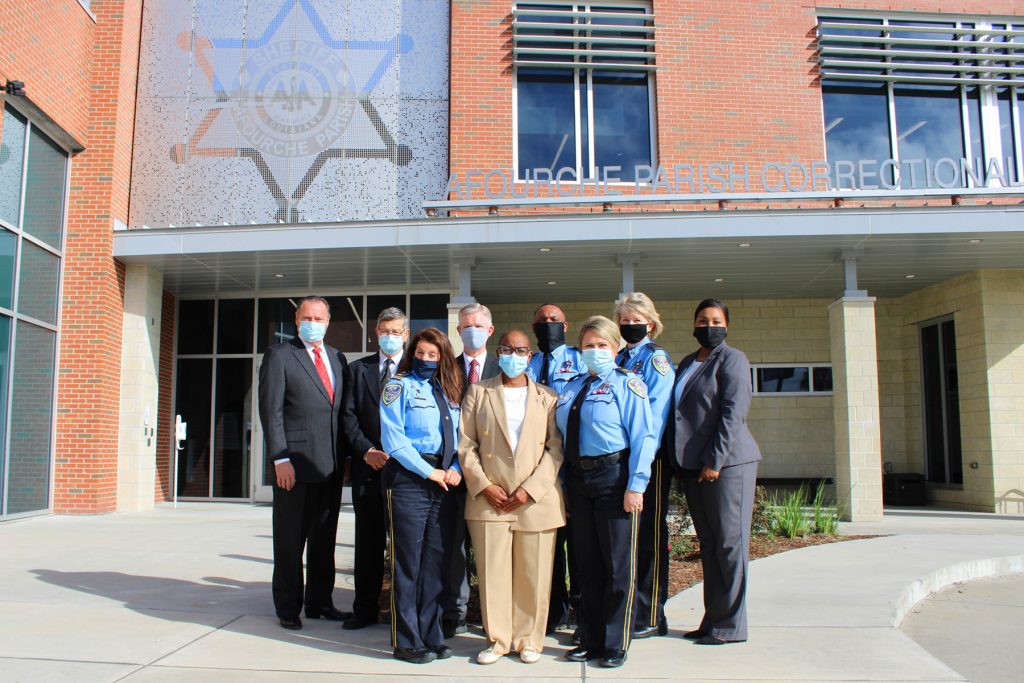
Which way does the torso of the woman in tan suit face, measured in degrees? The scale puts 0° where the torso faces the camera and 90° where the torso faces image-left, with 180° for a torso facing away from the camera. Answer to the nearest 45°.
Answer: approximately 0°

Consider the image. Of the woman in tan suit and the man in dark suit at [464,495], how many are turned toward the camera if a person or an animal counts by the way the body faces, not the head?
2

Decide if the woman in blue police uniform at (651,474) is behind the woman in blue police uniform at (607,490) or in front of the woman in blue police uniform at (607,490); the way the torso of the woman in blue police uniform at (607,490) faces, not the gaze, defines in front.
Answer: behind

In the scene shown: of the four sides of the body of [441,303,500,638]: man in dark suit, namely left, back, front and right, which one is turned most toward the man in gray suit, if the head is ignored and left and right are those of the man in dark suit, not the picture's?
right

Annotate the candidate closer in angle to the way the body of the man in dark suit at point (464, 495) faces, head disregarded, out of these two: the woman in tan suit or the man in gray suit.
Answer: the woman in tan suit

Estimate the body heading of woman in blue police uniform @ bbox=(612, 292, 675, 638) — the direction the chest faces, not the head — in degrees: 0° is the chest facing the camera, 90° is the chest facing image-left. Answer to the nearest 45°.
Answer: approximately 45°

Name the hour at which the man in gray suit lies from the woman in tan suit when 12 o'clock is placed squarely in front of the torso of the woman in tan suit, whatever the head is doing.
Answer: The man in gray suit is roughly at 4 o'clock from the woman in tan suit.
